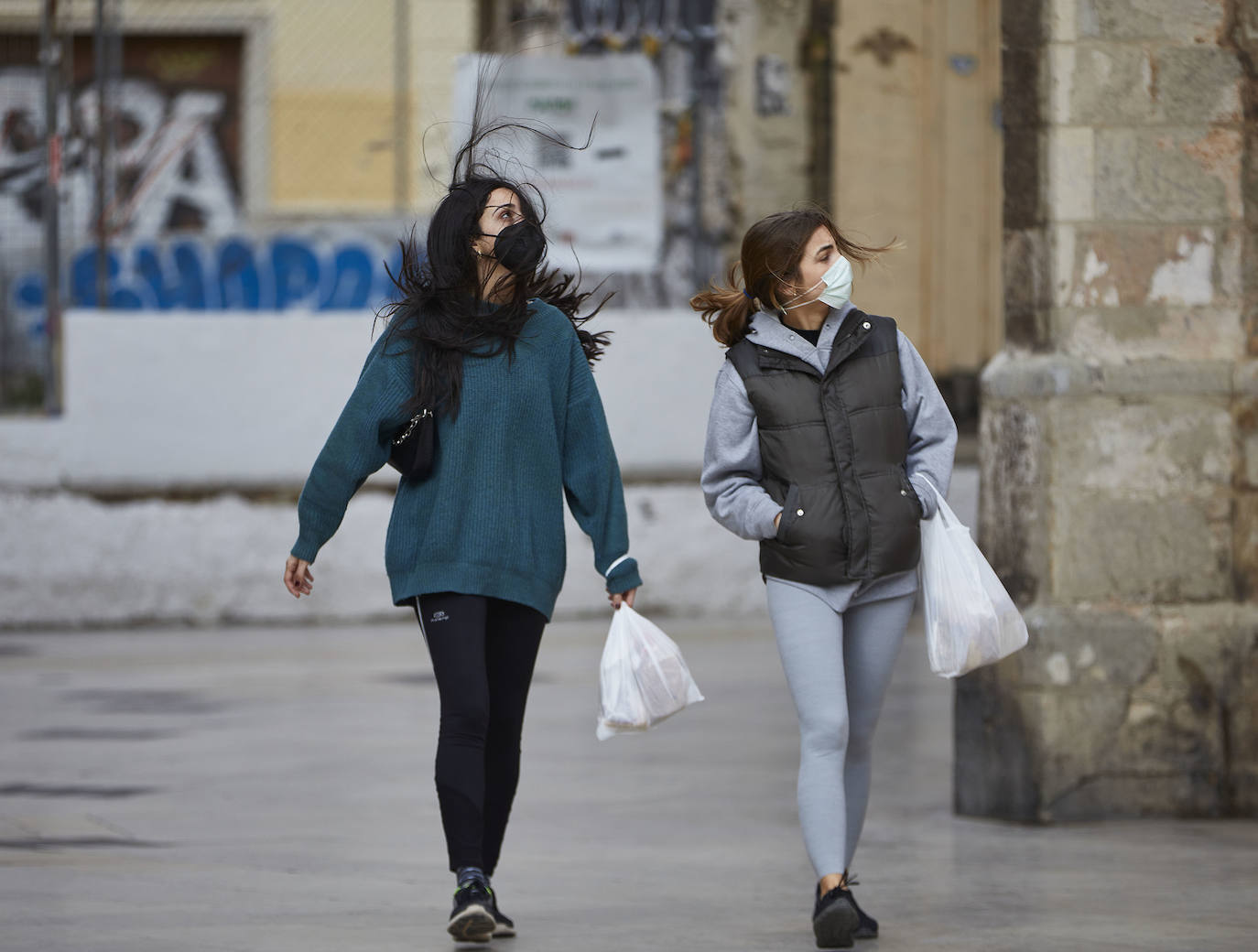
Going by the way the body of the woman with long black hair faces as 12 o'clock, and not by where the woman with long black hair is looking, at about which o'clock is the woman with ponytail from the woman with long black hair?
The woman with ponytail is roughly at 9 o'clock from the woman with long black hair.

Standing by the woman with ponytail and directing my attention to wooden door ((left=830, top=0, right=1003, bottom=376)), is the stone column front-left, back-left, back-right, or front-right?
front-right

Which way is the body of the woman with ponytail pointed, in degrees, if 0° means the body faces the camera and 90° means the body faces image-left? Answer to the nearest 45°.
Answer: approximately 0°

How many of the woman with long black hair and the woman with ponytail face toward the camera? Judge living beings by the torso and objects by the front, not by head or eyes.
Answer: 2

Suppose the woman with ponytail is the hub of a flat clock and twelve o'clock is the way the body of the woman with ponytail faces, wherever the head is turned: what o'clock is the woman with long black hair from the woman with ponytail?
The woman with long black hair is roughly at 3 o'clock from the woman with ponytail.

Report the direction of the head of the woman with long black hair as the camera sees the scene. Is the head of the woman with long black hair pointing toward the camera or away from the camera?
toward the camera

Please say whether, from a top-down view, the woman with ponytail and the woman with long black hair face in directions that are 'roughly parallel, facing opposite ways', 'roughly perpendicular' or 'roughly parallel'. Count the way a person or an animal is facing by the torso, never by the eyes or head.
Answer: roughly parallel

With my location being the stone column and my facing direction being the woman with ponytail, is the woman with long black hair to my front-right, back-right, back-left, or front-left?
front-right

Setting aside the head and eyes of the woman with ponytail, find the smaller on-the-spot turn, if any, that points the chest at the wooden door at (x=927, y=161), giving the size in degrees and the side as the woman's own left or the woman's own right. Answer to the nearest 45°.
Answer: approximately 180°

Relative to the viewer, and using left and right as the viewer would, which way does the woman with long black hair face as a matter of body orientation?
facing the viewer

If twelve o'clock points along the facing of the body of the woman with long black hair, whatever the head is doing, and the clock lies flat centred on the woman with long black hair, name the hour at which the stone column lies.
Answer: The stone column is roughly at 8 o'clock from the woman with long black hair.
